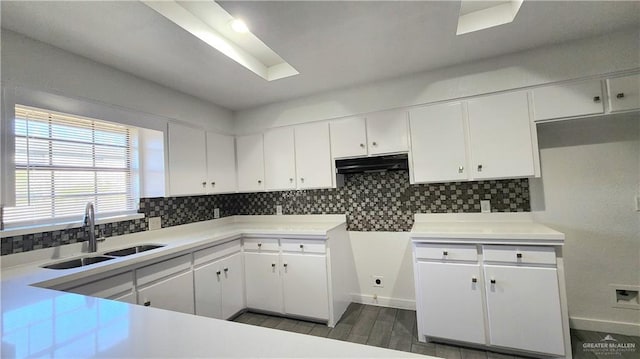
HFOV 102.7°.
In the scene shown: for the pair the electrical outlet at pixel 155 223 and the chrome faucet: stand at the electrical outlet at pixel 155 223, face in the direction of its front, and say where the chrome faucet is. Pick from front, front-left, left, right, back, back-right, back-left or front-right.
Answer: right

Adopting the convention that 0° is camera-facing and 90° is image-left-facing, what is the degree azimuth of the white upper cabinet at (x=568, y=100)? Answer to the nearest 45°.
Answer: approximately 0°

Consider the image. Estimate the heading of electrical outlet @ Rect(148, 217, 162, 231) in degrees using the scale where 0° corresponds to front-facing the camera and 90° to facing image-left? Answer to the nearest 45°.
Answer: approximately 315°

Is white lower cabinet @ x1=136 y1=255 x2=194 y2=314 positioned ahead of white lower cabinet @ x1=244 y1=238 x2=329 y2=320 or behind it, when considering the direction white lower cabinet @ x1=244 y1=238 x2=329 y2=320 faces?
ahead

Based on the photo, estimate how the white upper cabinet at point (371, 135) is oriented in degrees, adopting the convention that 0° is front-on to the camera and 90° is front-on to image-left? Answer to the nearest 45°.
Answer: approximately 45°
